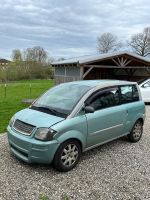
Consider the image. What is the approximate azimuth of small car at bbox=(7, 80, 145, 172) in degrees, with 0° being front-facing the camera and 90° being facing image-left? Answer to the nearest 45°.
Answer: approximately 45°

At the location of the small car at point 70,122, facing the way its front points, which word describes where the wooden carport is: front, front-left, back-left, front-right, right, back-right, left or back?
back-right

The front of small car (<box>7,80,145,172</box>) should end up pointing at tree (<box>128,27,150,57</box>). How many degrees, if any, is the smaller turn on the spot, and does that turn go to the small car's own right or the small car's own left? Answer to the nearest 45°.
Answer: approximately 135° to the small car's own right

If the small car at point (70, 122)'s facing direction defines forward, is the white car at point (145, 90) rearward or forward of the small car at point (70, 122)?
rearward
